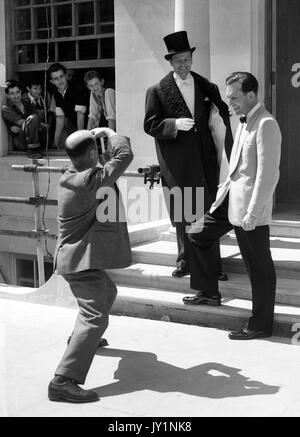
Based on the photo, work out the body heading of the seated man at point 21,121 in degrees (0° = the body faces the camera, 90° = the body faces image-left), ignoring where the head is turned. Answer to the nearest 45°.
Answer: approximately 315°

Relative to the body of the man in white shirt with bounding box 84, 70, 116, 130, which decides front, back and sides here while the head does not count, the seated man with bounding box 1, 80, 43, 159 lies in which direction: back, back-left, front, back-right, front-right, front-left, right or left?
back-right

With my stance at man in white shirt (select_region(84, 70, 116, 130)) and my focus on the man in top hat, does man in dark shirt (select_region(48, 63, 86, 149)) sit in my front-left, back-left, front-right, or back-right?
back-right

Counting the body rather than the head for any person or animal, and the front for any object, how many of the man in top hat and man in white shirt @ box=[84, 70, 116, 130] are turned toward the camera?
2

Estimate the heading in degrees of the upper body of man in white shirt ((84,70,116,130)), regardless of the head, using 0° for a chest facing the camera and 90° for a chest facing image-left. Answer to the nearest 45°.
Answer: approximately 0°
